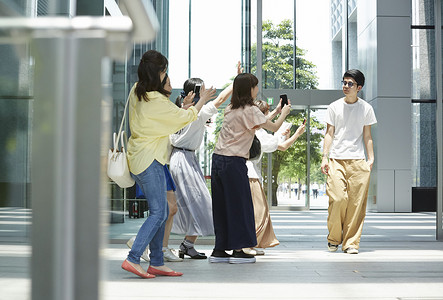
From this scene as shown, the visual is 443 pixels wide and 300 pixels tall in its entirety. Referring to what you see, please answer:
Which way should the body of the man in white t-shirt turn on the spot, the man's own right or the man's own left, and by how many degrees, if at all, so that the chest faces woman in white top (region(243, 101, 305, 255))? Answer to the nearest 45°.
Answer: approximately 45° to the man's own right

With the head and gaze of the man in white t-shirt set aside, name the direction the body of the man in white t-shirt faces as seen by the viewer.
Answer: toward the camera

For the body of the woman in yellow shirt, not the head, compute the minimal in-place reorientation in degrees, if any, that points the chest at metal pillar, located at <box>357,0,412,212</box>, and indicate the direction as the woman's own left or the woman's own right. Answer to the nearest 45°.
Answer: approximately 45° to the woman's own left

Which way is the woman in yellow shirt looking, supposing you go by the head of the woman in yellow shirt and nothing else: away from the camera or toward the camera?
away from the camera

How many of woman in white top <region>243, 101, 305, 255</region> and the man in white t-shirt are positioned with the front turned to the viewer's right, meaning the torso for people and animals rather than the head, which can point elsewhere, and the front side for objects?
1

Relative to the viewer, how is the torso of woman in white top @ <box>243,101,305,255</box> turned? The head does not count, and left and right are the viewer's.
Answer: facing to the right of the viewer

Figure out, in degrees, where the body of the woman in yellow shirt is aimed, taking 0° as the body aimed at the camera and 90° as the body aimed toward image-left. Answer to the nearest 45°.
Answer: approximately 270°

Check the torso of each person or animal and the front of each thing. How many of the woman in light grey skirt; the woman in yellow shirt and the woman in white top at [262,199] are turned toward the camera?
0

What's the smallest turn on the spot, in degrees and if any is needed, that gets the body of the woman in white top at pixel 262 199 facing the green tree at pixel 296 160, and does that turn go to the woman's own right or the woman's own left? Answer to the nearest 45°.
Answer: approximately 90° to the woman's own left

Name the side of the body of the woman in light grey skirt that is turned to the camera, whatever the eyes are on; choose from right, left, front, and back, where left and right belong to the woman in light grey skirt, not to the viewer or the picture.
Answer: right
